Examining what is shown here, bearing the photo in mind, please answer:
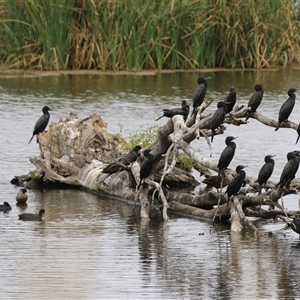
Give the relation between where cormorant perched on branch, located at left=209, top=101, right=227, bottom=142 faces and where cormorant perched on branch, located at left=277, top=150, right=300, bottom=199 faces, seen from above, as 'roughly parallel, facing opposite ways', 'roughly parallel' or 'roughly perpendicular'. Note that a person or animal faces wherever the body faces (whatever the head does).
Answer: roughly parallel

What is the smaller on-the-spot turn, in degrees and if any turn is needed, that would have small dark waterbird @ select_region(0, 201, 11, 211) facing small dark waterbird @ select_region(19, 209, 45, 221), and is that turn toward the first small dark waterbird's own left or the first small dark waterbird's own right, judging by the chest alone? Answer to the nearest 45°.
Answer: approximately 45° to the first small dark waterbird's own right

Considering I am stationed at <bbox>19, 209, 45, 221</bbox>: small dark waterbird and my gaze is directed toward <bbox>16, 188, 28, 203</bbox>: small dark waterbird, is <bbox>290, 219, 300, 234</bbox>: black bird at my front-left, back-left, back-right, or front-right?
back-right

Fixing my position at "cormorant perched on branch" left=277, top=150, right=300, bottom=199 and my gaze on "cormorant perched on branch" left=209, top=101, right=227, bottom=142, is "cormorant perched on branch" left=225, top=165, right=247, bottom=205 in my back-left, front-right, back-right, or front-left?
front-left

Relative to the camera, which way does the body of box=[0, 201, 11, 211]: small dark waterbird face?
to the viewer's right

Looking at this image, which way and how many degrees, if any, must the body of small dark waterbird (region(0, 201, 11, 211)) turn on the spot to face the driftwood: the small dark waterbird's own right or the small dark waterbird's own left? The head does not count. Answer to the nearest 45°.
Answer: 0° — it already faces it
